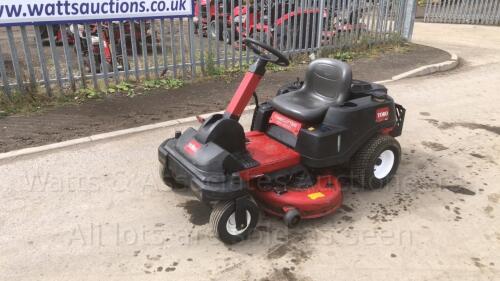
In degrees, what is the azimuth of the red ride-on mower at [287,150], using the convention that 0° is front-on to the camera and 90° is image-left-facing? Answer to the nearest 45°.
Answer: approximately 45°

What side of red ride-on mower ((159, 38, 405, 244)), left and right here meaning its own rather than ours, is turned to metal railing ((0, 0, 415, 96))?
right

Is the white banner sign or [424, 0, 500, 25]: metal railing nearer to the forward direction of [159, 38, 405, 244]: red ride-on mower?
the white banner sign

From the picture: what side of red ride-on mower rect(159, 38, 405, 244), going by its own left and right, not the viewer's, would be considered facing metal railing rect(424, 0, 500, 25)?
back

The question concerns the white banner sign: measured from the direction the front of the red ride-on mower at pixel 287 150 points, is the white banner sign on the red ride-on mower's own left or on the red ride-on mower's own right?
on the red ride-on mower's own right

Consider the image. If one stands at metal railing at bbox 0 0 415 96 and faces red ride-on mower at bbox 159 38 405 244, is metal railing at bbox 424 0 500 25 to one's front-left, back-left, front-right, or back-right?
back-left
